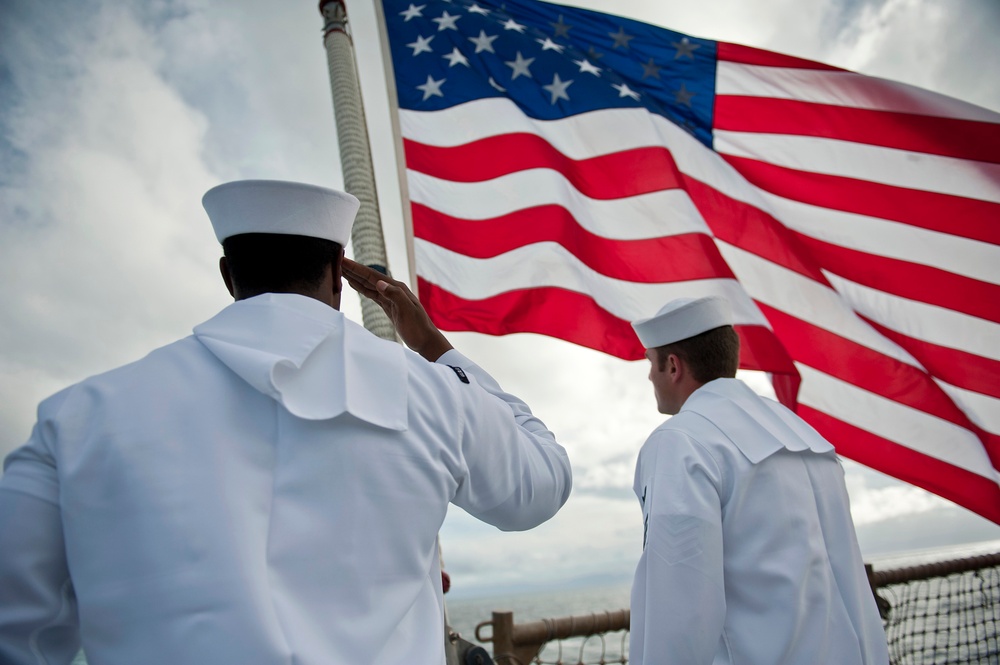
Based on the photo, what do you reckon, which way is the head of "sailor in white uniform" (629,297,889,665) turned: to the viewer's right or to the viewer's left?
to the viewer's left

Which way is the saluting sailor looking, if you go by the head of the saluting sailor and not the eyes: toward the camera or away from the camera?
away from the camera

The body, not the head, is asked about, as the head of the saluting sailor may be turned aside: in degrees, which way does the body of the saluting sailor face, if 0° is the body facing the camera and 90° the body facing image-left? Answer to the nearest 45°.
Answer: approximately 180°

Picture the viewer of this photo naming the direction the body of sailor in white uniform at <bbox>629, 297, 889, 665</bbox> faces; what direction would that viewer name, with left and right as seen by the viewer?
facing away from the viewer and to the left of the viewer

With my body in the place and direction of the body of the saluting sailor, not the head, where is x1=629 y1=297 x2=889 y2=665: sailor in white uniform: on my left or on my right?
on my right

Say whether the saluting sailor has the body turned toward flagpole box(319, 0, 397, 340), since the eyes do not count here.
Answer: yes
